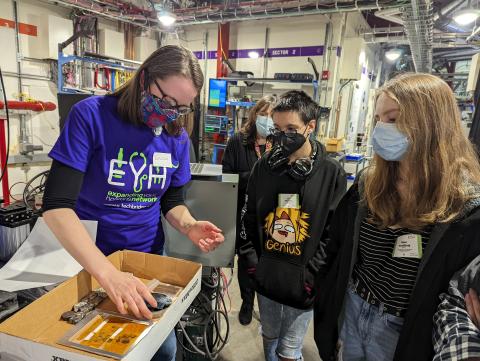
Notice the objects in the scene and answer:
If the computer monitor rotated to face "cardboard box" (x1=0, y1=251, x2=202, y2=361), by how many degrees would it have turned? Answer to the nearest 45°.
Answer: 0° — it already faces it

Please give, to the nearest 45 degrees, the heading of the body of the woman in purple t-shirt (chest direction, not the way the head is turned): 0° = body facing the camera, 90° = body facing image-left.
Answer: approximately 315°

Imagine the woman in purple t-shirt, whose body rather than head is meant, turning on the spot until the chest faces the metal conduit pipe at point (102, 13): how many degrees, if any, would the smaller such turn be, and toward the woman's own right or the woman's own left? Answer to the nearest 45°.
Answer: approximately 135° to the woman's own left

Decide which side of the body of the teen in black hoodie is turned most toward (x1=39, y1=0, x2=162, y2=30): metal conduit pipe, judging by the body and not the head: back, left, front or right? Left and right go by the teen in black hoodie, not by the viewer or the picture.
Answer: right

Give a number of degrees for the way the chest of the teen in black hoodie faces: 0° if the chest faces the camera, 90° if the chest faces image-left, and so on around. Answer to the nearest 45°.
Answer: approximately 45°

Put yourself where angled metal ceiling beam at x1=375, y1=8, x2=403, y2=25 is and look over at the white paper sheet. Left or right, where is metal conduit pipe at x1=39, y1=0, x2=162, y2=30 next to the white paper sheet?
right

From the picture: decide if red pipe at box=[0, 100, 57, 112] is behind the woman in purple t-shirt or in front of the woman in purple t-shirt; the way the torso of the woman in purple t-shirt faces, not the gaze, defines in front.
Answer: behind
